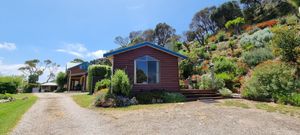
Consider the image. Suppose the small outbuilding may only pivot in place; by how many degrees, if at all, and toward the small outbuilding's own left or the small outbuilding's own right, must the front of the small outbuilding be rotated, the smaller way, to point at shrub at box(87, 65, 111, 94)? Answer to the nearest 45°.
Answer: approximately 45° to the small outbuilding's own left

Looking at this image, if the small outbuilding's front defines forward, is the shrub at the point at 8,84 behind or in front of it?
in front

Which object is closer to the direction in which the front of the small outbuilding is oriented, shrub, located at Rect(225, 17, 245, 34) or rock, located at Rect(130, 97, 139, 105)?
the rock

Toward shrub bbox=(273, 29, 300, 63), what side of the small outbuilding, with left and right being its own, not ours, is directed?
left

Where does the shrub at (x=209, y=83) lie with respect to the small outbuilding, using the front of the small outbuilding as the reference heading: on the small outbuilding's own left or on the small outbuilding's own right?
on the small outbuilding's own left

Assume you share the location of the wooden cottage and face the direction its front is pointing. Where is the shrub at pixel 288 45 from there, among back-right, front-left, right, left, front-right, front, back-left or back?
left

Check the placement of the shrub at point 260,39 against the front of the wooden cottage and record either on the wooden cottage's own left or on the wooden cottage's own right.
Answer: on the wooden cottage's own left

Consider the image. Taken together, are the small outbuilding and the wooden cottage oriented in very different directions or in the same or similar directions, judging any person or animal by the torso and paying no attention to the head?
same or similar directions

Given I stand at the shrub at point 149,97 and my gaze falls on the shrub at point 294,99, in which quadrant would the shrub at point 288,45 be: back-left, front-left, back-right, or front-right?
front-left

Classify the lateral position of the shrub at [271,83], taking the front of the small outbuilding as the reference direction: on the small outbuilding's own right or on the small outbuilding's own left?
on the small outbuilding's own left

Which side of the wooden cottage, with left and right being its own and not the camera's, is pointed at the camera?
front

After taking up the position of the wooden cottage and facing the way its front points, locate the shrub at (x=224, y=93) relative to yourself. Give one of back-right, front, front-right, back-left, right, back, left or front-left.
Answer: left

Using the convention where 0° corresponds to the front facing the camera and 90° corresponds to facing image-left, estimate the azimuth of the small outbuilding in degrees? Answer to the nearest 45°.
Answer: approximately 45°

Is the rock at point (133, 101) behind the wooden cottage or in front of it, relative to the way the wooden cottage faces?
in front

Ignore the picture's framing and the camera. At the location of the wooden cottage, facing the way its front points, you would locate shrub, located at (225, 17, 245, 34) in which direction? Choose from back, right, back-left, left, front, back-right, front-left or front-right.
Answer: back-left
